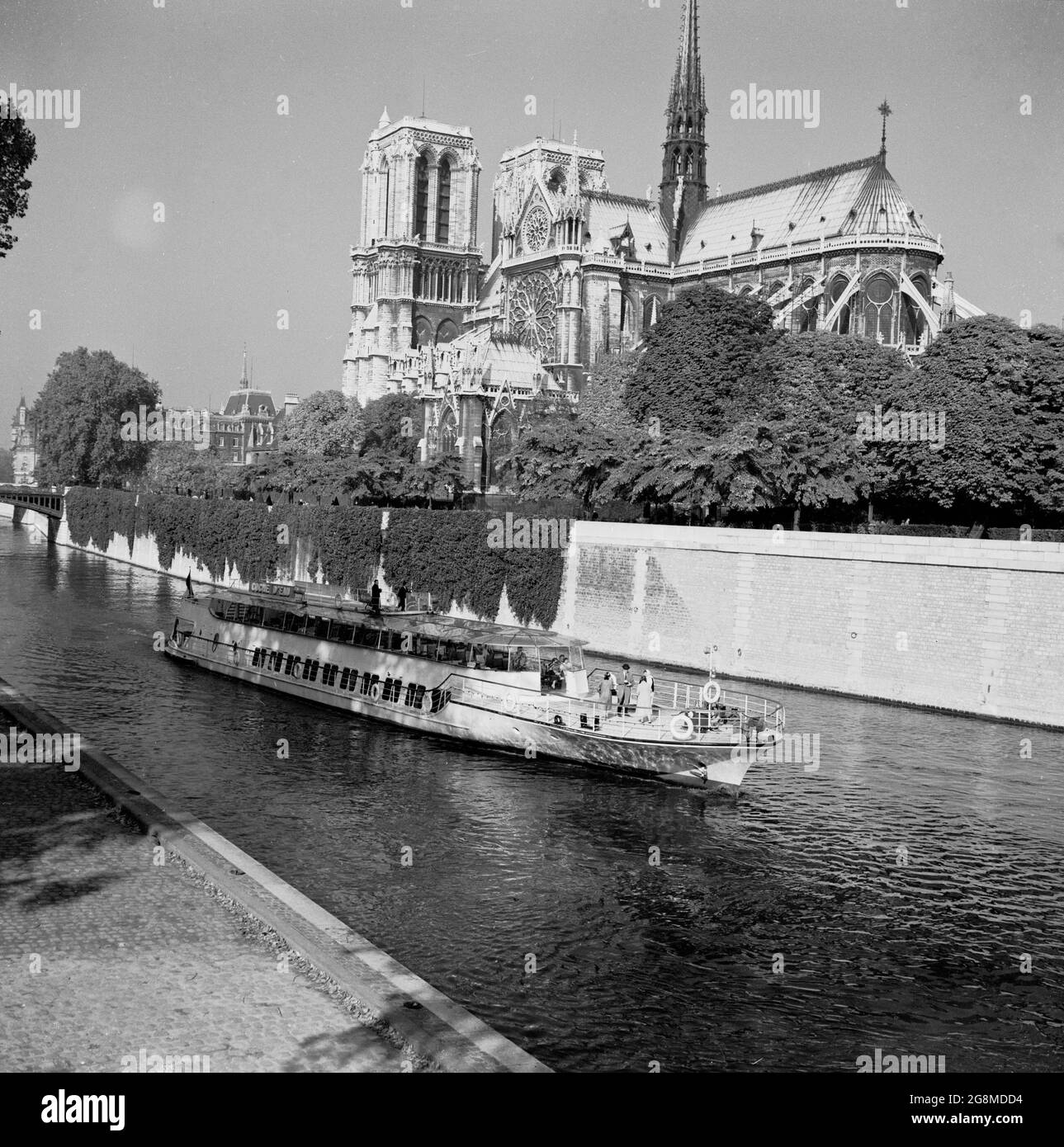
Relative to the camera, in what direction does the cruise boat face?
facing the viewer and to the right of the viewer
